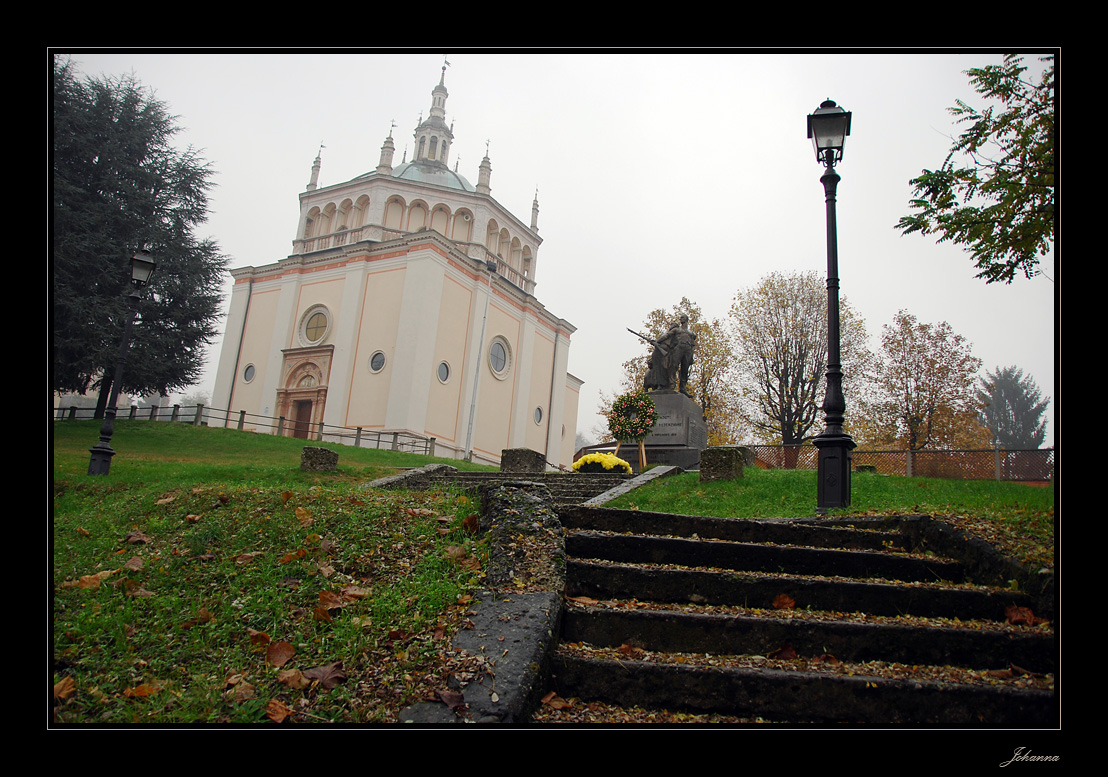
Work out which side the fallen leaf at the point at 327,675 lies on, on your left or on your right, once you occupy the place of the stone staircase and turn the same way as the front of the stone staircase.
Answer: on your right

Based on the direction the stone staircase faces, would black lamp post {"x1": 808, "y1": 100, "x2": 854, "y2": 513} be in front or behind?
behind

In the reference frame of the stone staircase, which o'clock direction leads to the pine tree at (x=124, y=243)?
The pine tree is roughly at 4 o'clock from the stone staircase.

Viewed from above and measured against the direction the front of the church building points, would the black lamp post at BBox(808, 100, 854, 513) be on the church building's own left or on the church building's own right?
on the church building's own left

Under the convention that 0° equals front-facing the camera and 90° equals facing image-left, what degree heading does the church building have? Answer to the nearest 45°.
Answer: approximately 45°

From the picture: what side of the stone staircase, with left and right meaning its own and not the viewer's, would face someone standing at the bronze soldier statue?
back

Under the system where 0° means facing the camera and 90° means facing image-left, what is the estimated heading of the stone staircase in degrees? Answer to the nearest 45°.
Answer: approximately 0°

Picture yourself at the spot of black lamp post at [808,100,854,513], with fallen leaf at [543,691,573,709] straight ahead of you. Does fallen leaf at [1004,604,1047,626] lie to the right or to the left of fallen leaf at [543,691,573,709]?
left

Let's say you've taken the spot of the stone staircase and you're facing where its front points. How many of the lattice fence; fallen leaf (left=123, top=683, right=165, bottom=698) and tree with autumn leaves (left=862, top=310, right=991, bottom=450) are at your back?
2

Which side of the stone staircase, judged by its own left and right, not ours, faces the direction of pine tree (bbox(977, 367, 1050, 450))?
back
